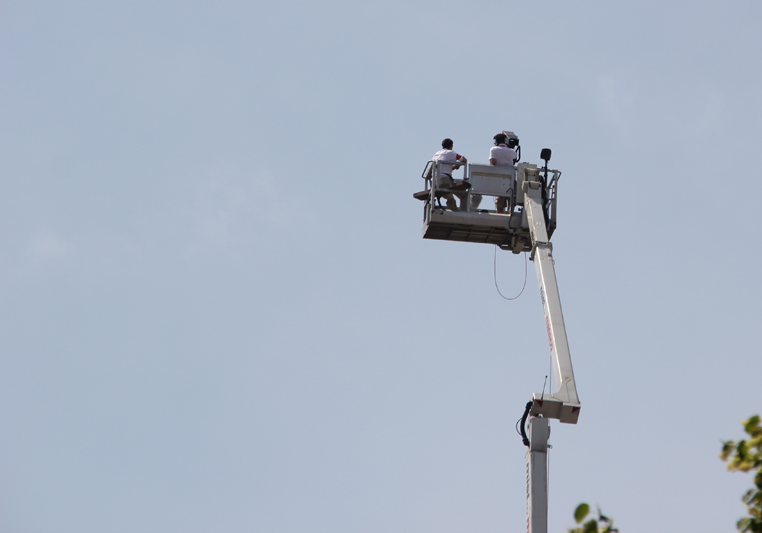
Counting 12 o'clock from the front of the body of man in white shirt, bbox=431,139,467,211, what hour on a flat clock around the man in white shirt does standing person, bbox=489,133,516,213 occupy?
The standing person is roughly at 2 o'clock from the man in white shirt.

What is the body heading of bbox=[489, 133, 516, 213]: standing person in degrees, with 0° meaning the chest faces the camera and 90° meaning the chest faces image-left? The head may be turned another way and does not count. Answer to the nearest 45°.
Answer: approximately 180°

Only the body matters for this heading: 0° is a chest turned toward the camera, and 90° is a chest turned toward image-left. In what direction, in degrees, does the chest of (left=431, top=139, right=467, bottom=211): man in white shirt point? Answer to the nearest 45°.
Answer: approximately 225°

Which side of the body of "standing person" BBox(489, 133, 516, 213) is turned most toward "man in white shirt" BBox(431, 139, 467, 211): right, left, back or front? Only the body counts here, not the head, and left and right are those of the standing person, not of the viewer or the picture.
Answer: left
